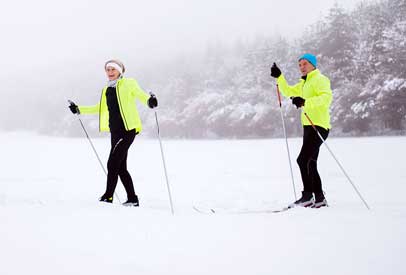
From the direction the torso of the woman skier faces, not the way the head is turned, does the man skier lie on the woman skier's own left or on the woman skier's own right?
on the woman skier's own left
